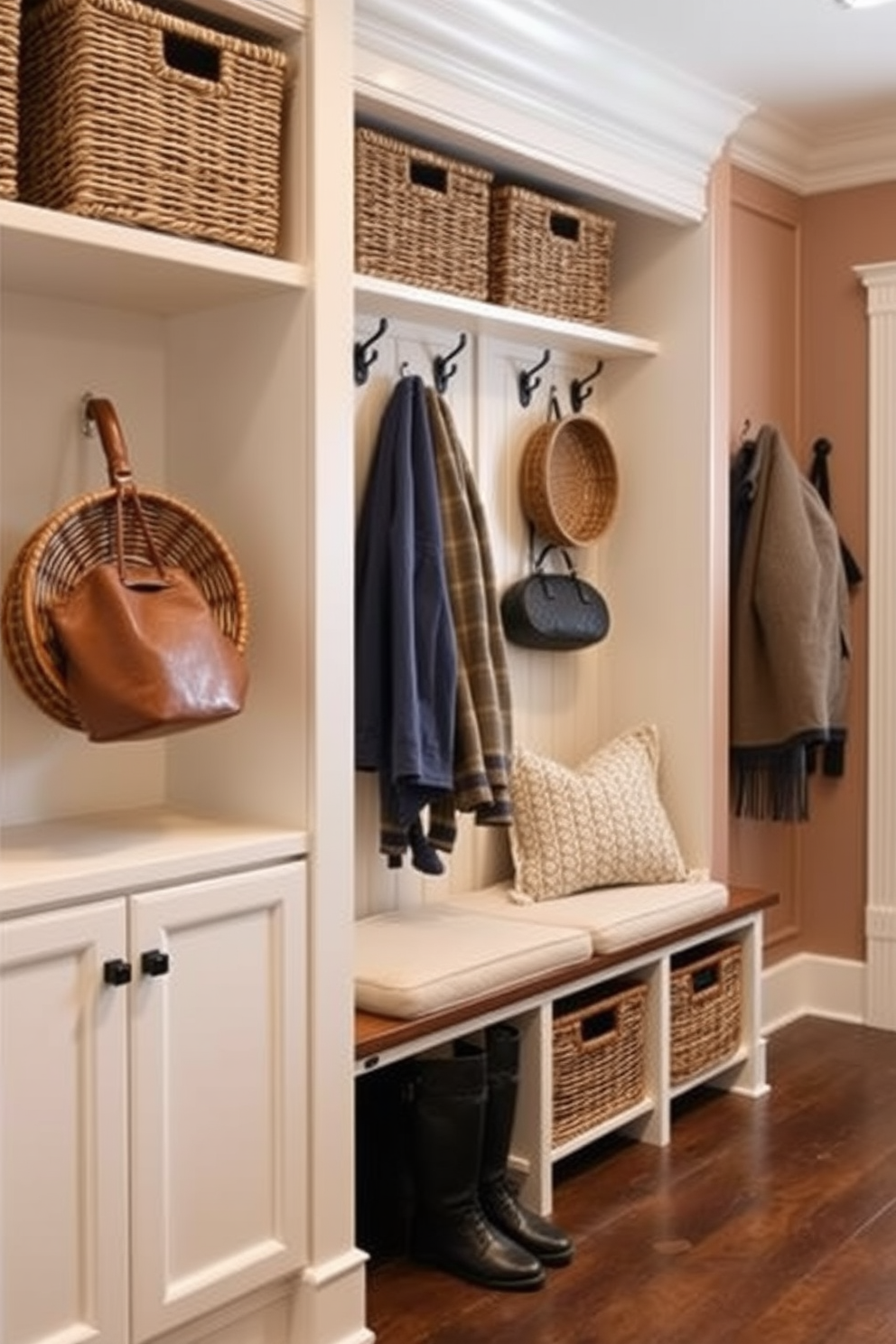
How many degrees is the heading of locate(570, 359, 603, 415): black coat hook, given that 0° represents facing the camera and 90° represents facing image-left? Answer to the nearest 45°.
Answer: approximately 315°

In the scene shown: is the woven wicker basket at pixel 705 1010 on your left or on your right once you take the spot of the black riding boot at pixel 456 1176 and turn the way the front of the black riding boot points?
on your left

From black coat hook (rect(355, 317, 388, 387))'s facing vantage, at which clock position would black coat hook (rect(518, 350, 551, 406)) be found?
black coat hook (rect(518, 350, 551, 406)) is roughly at 9 o'clock from black coat hook (rect(355, 317, 388, 387)).

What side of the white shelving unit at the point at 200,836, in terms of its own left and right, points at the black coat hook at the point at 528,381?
left
